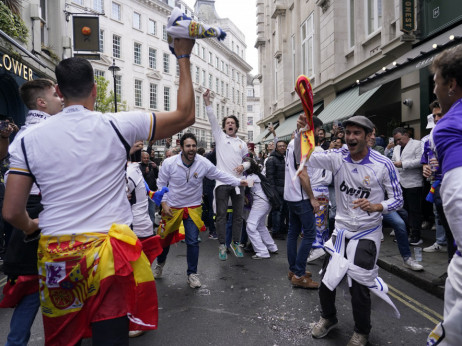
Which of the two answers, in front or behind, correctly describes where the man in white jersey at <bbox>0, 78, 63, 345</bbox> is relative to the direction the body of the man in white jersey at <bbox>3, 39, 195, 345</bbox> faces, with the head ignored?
in front

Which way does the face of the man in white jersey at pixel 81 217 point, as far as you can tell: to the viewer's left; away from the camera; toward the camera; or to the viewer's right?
away from the camera

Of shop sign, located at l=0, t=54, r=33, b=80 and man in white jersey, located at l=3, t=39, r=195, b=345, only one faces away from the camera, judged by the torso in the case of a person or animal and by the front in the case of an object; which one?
the man in white jersey

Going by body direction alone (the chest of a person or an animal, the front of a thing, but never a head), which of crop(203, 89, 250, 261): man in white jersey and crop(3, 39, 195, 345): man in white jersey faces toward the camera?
crop(203, 89, 250, 261): man in white jersey

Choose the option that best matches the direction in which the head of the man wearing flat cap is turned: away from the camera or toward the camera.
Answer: toward the camera

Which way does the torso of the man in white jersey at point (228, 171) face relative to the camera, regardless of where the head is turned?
toward the camera

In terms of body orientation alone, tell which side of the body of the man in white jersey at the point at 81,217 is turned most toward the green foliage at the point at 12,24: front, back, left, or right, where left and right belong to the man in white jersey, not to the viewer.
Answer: front

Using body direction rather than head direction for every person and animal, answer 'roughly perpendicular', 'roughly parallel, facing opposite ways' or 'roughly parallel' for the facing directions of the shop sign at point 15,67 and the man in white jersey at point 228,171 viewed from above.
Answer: roughly perpendicular

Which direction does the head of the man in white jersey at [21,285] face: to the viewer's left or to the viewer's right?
to the viewer's right

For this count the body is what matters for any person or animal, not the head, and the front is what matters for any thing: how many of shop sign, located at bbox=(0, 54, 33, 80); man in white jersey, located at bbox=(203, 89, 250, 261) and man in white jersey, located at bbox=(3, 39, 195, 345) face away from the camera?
1

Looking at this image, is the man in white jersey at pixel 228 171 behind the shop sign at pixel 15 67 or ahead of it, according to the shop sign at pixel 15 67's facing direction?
ahead

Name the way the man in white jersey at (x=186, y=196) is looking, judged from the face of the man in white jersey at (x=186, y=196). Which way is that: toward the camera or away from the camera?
toward the camera

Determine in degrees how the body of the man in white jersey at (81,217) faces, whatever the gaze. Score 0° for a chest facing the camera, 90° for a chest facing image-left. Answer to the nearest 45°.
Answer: approximately 180°
